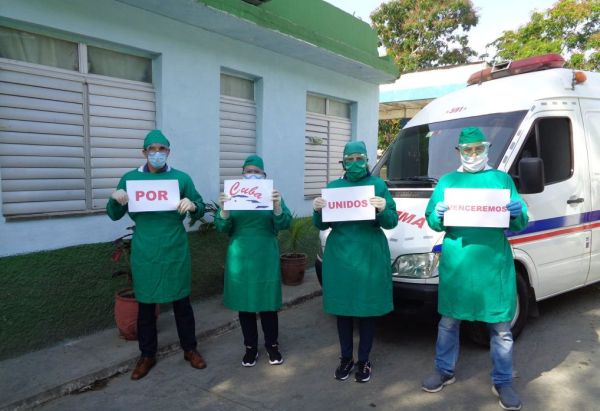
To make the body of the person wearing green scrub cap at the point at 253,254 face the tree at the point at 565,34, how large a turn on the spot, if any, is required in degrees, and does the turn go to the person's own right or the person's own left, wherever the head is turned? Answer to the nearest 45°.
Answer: approximately 135° to the person's own left

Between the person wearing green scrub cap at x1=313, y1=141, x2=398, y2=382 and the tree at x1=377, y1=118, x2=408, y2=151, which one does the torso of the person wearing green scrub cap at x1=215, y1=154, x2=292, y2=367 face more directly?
the person wearing green scrub cap

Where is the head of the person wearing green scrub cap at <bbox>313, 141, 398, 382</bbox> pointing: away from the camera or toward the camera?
toward the camera

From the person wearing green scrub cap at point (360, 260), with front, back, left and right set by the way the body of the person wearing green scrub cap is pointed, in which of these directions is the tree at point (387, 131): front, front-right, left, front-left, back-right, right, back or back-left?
back

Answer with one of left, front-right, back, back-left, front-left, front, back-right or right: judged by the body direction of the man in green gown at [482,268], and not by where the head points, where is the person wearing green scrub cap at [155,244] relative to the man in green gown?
right

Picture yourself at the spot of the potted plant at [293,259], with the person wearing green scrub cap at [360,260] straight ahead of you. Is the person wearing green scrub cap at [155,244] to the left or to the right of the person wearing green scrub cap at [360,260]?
right

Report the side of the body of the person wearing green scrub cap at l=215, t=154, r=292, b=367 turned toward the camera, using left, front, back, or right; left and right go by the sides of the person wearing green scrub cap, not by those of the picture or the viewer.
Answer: front

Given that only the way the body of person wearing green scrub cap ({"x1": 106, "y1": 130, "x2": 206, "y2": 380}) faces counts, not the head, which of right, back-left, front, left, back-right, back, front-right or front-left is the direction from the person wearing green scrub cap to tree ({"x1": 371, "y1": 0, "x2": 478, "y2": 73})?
back-left

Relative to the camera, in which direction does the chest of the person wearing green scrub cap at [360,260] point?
toward the camera

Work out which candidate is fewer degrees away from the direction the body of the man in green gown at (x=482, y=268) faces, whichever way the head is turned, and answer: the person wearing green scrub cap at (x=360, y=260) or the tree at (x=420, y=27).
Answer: the person wearing green scrub cap

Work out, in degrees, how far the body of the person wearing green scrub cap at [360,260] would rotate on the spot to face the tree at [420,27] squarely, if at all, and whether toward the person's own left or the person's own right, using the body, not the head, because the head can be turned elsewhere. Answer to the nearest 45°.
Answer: approximately 180°

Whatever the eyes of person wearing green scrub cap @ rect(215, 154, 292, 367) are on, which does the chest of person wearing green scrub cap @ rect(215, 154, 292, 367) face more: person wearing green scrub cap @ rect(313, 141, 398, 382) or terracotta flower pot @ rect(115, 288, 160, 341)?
the person wearing green scrub cap

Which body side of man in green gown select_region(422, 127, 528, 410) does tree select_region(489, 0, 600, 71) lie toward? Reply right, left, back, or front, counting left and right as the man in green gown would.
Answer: back

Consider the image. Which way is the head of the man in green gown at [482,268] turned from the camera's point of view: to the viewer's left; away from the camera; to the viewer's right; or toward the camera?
toward the camera

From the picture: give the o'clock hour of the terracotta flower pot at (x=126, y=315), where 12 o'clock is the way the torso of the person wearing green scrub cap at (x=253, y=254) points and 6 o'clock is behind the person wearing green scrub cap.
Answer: The terracotta flower pot is roughly at 4 o'clock from the person wearing green scrub cap.

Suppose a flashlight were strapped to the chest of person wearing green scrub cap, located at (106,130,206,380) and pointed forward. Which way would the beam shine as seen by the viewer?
toward the camera

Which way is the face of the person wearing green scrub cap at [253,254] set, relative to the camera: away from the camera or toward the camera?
toward the camera

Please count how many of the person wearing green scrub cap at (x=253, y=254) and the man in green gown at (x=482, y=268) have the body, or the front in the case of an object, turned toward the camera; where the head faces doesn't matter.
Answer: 2

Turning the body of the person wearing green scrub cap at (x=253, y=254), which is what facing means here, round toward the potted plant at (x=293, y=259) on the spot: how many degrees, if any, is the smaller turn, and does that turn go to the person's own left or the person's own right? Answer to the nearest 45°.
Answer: approximately 180°

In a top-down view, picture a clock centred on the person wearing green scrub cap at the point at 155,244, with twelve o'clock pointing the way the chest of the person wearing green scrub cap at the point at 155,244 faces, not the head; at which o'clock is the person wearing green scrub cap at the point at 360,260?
the person wearing green scrub cap at the point at 360,260 is roughly at 10 o'clock from the person wearing green scrub cap at the point at 155,244.

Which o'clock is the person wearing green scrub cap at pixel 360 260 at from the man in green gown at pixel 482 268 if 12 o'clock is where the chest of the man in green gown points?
The person wearing green scrub cap is roughly at 3 o'clock from the man in green gown.
